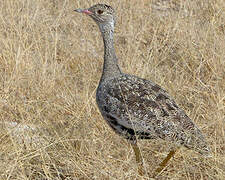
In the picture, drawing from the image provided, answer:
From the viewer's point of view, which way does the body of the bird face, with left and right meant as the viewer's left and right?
facing to the left of the viewer
